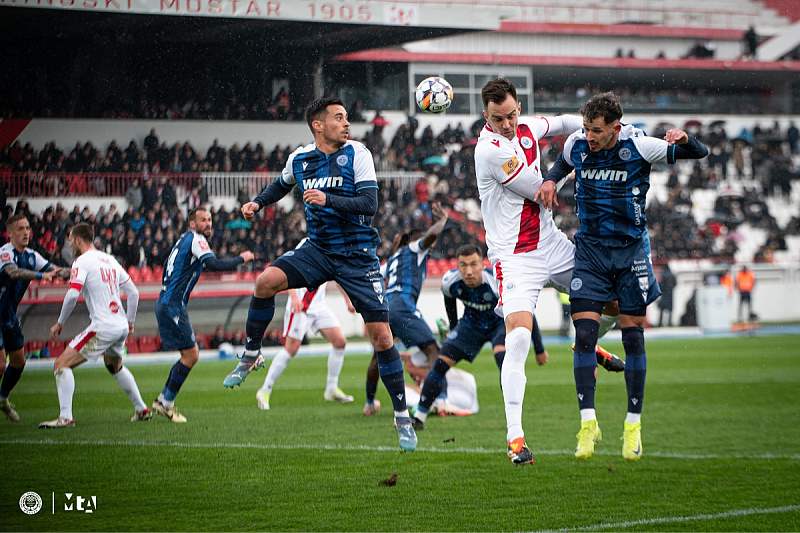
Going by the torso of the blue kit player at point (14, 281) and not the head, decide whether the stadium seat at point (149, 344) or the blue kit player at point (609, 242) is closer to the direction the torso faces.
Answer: the blue kit player

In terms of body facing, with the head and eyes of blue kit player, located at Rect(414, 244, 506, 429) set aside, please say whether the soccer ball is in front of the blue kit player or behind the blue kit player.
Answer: in front

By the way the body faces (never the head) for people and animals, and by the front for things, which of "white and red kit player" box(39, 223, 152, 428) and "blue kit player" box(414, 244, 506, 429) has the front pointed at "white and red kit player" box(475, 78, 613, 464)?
the blue kit player

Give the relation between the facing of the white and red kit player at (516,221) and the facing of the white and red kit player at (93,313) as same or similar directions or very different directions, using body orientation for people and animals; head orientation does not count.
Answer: very different directions

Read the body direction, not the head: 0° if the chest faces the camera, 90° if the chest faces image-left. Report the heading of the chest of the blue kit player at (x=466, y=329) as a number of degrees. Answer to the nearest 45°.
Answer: approximately 0°

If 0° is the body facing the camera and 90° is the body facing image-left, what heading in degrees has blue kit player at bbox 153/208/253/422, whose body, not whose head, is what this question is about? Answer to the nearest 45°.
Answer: approximately 270°

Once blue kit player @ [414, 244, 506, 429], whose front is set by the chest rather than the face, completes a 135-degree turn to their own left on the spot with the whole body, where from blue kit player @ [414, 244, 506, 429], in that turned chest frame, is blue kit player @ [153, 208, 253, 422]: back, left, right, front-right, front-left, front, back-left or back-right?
back-left

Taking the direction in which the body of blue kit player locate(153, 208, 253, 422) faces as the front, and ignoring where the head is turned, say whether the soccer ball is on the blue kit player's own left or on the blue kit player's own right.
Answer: on the blue kit player's own right

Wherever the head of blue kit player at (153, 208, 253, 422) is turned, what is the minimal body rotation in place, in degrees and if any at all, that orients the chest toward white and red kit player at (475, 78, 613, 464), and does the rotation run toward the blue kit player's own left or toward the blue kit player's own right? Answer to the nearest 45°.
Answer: approximately 45° to the blue kit player's own right

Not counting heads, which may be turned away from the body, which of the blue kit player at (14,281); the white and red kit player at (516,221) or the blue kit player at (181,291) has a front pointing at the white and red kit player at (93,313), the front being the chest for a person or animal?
the blue kit player at (14,281)

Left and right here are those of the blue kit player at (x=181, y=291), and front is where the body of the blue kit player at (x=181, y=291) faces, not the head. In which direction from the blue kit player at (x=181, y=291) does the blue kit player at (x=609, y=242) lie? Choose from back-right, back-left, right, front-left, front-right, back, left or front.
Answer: front-right

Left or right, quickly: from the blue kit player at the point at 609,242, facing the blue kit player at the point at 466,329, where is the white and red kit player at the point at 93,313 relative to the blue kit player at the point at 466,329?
left

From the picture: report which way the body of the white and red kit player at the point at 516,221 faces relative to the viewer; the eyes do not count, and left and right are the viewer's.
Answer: facing the viewer and to the right of the viewer

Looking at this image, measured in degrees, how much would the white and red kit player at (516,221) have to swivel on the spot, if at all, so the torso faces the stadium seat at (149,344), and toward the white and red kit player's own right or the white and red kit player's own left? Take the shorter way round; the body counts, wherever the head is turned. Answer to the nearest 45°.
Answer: approximately 180°

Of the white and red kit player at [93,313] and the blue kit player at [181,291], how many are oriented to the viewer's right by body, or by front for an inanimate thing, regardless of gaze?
1
